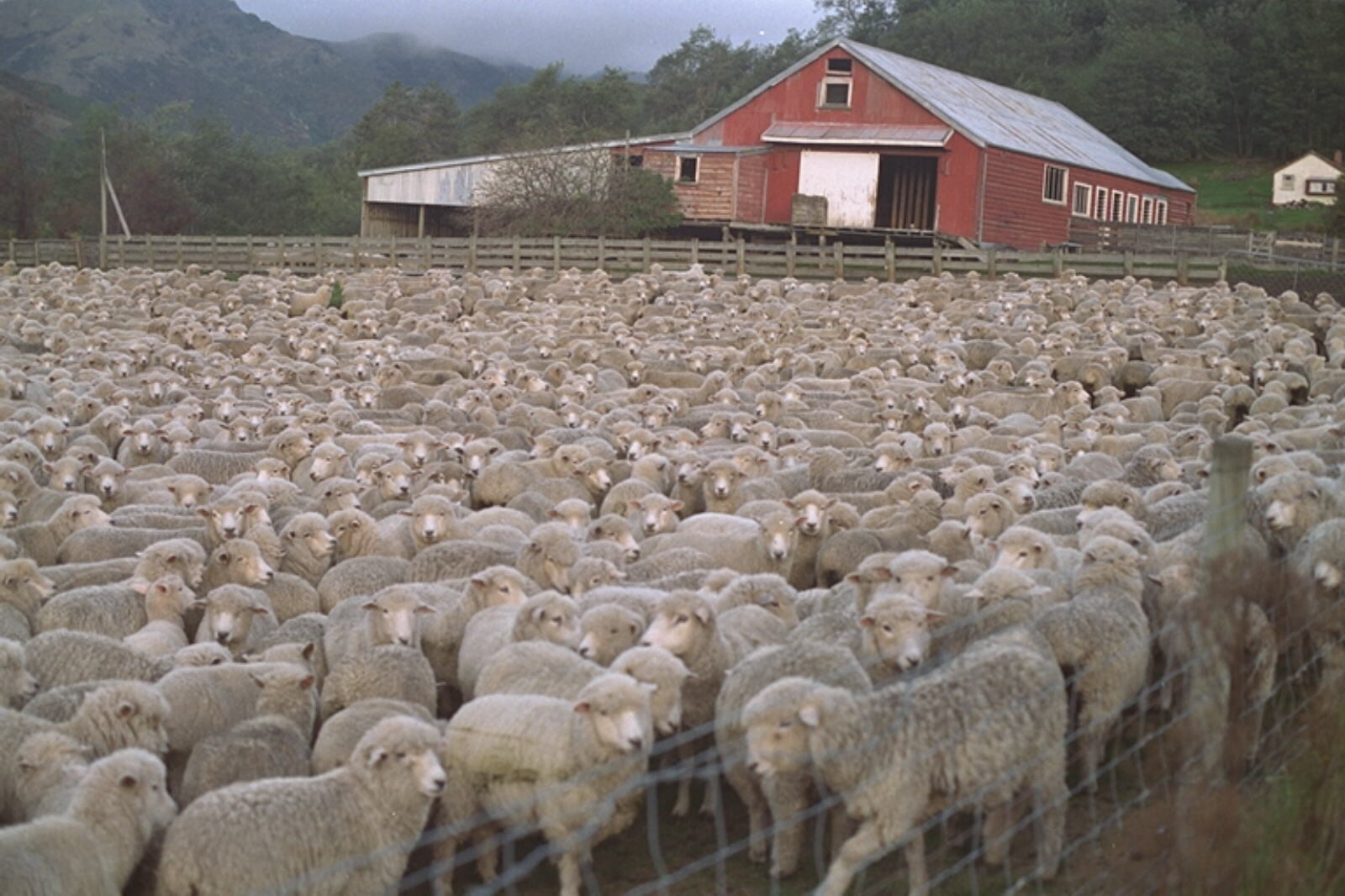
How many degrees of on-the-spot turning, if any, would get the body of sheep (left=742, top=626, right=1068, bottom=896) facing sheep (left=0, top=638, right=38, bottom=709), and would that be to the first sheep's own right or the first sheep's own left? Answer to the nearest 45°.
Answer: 0° — it already faces it

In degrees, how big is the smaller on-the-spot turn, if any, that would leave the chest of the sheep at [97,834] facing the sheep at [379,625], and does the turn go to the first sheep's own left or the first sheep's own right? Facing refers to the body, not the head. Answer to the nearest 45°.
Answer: approximately 45° to the first sheep's own left

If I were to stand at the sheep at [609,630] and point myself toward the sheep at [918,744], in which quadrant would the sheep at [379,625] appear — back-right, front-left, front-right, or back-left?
back-right

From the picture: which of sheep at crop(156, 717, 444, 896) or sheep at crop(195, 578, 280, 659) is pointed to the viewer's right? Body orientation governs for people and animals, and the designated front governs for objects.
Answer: sheep at crop(156, 717, 444, 896)

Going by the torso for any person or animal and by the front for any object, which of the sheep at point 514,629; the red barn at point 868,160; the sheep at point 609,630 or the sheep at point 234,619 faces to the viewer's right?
the sheep at point 514,629

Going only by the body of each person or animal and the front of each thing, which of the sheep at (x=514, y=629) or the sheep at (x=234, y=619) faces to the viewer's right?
the sheep at (x=514, y=629)

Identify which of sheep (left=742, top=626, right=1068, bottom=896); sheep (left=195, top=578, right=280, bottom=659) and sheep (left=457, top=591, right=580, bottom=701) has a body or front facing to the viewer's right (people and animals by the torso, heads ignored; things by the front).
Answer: sheep (left=457, top=591, right=580, bottom=701)

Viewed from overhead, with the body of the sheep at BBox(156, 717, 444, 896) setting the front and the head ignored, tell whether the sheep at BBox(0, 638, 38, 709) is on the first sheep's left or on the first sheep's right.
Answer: on the first sheep's left

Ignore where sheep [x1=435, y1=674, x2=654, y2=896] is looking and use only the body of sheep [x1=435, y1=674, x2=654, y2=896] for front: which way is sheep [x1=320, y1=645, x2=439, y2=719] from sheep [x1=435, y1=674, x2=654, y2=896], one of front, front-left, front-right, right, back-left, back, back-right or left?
back

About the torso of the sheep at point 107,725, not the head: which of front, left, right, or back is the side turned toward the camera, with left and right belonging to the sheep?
right

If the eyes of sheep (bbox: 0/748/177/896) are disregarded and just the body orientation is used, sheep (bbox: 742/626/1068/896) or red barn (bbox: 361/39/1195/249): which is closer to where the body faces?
the sheep

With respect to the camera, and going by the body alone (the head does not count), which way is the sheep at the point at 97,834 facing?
to the viewer's right

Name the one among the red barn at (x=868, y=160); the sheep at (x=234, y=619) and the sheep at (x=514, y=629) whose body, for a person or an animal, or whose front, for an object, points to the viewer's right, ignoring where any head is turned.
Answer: the sheep at (x=514, y=629)
